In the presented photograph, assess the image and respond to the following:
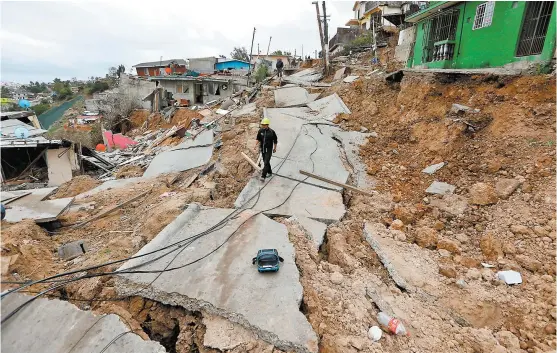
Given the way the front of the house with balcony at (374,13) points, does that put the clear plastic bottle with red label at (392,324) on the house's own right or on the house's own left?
on the house's own left

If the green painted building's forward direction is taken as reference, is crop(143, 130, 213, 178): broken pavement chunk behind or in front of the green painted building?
in front

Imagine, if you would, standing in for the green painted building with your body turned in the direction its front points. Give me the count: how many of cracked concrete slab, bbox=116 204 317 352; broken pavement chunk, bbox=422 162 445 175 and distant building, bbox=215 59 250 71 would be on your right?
1

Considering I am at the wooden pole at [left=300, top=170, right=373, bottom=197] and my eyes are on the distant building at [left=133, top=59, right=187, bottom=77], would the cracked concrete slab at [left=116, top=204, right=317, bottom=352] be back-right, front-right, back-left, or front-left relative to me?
back-left

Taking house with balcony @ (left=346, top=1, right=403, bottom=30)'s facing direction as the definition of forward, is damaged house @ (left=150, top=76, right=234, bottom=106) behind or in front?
in front

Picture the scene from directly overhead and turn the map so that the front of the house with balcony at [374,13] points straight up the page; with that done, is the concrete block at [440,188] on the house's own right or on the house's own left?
on the house's own left

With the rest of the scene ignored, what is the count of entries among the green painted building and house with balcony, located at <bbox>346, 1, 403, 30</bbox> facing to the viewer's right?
0

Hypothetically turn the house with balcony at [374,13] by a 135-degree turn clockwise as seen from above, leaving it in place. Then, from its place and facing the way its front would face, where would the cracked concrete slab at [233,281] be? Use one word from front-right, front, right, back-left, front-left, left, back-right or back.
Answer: back

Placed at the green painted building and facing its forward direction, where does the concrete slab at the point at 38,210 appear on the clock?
The concrete slab is roughly at 12 o'clock from the green painted building.

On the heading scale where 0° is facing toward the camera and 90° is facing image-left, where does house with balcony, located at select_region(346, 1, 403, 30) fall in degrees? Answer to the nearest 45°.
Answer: approximately 45°

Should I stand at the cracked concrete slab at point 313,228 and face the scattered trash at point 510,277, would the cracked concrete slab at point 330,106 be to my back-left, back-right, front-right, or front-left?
back-left

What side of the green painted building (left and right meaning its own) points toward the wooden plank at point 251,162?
front

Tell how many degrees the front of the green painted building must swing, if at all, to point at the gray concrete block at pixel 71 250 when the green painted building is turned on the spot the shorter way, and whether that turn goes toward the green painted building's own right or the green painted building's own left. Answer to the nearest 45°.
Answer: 0° — it already faces it

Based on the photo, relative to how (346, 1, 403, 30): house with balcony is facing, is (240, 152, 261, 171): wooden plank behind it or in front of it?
in front

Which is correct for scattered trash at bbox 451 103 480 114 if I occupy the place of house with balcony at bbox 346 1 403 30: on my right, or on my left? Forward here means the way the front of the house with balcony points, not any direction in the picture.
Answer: on my left

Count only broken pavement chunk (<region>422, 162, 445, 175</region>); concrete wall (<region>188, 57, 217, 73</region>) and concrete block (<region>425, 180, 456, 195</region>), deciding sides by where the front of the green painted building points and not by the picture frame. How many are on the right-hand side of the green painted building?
1

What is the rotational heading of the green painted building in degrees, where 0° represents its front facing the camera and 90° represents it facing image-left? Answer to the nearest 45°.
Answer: approximately 45°

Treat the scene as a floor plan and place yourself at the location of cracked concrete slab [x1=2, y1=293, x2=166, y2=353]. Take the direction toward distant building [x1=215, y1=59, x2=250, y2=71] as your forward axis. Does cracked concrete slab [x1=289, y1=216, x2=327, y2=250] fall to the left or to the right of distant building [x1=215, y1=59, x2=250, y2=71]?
right
